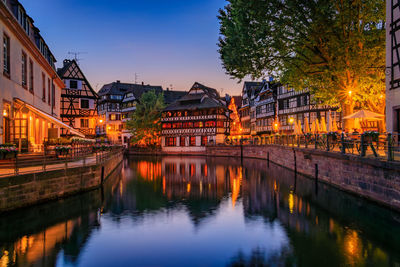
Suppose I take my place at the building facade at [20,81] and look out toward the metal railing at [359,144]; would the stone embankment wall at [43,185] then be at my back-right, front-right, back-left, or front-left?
front-right

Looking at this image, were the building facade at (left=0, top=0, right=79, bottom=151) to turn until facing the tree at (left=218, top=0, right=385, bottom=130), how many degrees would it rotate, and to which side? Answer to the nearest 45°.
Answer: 0° — it already faces it

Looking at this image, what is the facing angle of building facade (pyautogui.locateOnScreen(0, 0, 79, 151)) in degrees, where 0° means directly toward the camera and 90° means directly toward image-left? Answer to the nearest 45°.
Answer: approximately 270°

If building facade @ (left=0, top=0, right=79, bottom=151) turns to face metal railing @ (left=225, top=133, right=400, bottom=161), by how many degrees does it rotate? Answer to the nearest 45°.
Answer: approximately 45° to its right

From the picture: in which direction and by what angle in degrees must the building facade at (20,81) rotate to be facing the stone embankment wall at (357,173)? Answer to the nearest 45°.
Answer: approximately 45° to its right
